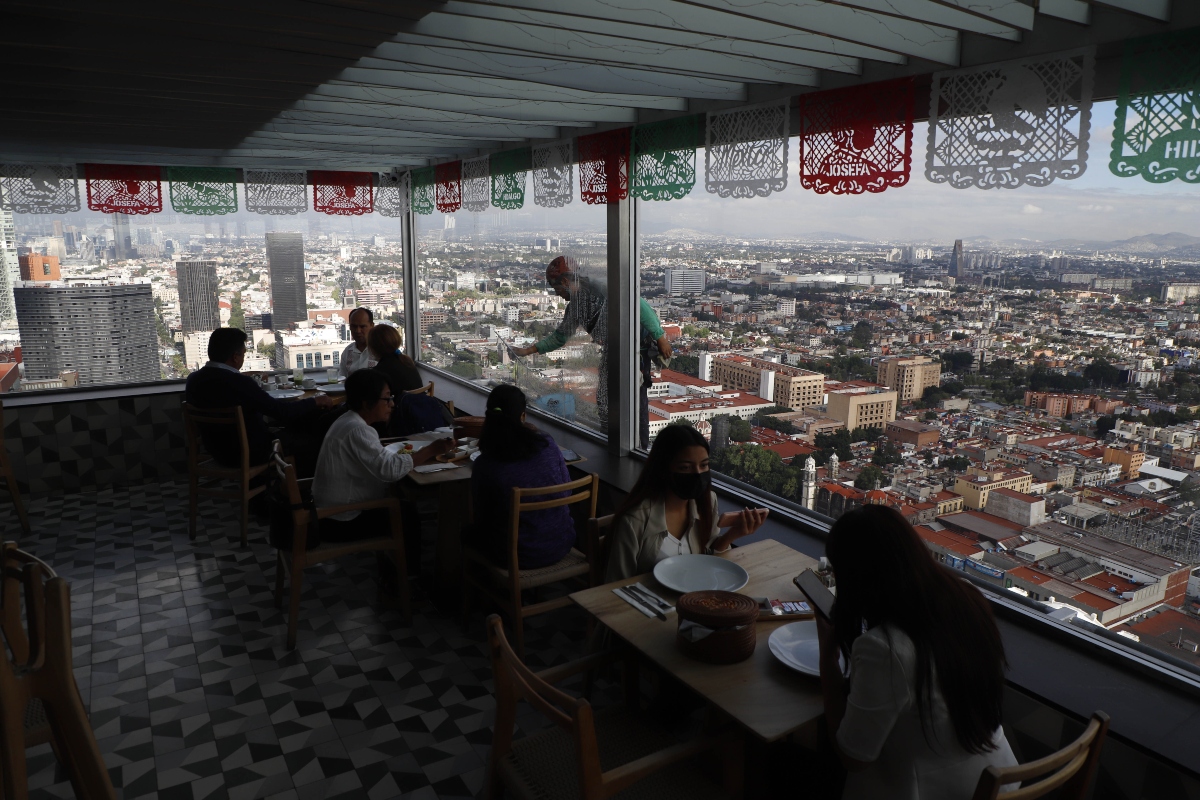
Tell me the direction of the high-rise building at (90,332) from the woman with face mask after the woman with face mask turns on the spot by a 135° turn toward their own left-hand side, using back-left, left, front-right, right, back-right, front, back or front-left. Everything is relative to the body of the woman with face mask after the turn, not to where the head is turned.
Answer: front-left

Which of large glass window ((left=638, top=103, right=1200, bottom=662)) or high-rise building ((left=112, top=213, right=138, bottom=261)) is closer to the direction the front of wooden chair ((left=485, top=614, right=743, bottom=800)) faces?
the large glass window

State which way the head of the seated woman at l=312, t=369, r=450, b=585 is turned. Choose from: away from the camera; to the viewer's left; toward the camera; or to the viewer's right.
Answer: to the viewer's right

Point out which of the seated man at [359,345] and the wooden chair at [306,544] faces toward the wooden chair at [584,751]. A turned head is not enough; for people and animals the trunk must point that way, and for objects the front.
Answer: the seated man

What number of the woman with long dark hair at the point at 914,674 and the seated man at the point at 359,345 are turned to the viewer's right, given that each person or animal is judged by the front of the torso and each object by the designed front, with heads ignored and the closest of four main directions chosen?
0

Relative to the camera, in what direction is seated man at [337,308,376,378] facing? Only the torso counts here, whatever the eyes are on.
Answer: toward the camera

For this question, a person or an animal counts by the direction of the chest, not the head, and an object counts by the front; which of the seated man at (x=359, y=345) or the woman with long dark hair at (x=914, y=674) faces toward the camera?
the seated man

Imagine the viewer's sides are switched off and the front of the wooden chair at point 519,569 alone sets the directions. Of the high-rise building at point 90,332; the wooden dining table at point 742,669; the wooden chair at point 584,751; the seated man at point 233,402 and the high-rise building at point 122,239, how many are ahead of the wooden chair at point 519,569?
3

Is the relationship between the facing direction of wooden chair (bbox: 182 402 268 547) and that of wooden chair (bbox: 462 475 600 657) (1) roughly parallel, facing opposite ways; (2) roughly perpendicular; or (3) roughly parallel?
roughly perpendicular

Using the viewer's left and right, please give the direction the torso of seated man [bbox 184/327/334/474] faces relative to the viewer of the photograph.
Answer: facing away from the viewer and to the right of the viewer

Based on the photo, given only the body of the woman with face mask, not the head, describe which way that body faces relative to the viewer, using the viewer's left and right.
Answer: facing the viewer and to the right of the viewer

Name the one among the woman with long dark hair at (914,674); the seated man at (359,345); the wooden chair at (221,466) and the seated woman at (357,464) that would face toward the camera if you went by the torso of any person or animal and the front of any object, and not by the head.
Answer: the seated man at (359,345)

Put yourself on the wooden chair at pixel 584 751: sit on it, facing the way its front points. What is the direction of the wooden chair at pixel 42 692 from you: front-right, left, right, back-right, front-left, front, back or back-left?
back-left

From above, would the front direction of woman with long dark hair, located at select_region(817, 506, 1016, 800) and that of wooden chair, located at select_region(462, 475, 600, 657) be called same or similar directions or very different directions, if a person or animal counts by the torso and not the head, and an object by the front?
same or similar directions

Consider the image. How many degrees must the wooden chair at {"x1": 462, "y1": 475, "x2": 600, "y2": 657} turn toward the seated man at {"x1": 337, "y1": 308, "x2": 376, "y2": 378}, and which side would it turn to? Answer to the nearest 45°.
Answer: approximately 45° to its right

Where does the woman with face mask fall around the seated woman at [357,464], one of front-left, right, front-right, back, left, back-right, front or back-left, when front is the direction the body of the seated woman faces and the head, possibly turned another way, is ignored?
front-right

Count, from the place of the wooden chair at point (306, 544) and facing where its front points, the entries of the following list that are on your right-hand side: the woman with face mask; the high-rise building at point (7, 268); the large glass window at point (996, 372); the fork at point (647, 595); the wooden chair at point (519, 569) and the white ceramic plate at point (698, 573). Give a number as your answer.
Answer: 5

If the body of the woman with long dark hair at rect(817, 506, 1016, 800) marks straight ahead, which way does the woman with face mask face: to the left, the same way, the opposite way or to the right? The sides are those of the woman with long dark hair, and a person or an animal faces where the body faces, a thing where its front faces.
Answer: the opposite way
